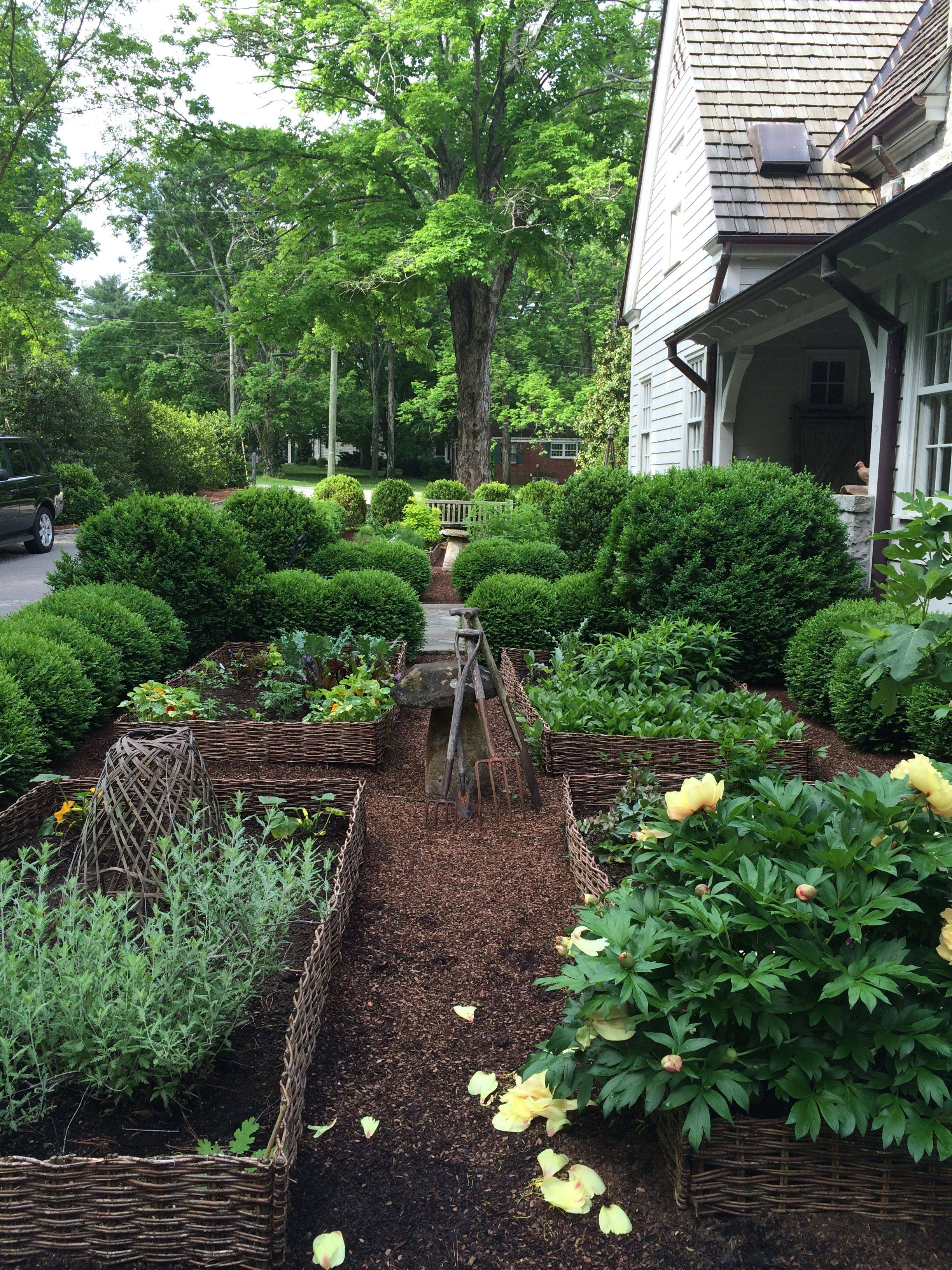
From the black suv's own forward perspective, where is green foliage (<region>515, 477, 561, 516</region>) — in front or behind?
behind

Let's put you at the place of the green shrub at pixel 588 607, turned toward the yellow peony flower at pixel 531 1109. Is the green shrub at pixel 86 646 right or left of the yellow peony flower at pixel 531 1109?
right

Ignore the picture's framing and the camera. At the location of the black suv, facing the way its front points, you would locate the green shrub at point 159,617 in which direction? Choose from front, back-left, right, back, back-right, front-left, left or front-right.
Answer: front-left
